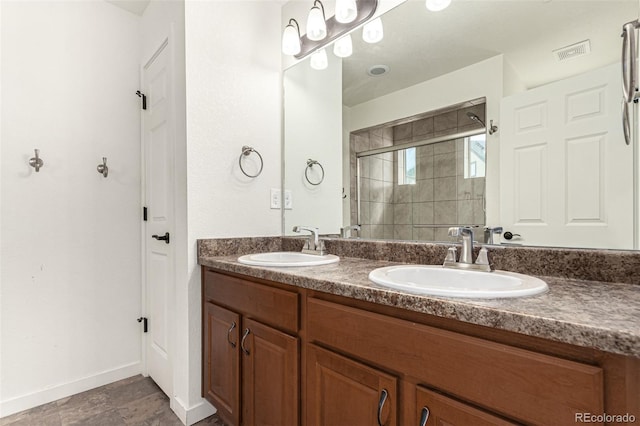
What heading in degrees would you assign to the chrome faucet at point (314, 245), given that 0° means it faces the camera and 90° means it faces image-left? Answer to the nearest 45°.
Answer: approximately 45°

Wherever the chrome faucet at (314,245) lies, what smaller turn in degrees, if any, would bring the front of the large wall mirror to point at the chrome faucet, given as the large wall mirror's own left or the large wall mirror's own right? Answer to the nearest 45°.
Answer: approximately 45° to the large wall mirror's own right

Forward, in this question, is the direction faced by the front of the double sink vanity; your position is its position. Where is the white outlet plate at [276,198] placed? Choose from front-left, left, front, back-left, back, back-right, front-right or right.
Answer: right

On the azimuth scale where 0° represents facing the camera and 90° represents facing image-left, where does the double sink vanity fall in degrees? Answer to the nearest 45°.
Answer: approximately 45°

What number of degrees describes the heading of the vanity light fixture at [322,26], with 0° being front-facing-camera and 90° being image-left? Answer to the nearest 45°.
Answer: approximately 45°

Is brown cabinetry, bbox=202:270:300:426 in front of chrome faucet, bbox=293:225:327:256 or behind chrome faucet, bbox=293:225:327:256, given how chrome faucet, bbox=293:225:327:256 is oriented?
in front

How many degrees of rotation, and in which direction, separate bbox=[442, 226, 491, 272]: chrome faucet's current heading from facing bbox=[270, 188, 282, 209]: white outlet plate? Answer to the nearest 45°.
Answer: approximately 45° to its right
